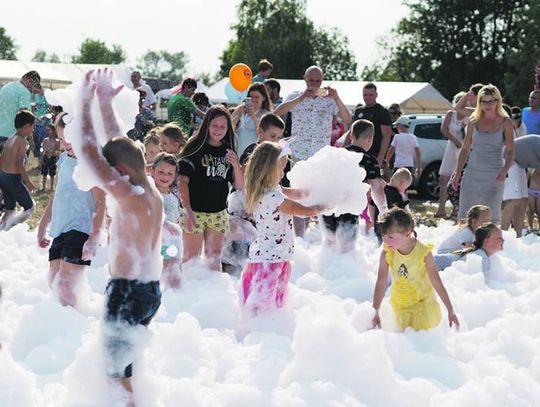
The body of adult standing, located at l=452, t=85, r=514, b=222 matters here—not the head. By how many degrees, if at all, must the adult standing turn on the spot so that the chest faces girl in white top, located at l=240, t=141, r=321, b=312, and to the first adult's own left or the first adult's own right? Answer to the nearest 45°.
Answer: approximately 45° to the first adult's own right

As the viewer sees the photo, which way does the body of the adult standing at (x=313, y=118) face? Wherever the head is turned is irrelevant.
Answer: toward the camera

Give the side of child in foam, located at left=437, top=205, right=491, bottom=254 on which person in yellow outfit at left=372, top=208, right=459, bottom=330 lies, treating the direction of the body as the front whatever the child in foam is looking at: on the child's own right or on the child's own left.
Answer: on the child's own right

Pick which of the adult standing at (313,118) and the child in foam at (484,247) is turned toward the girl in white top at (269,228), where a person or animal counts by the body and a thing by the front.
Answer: the adult standing

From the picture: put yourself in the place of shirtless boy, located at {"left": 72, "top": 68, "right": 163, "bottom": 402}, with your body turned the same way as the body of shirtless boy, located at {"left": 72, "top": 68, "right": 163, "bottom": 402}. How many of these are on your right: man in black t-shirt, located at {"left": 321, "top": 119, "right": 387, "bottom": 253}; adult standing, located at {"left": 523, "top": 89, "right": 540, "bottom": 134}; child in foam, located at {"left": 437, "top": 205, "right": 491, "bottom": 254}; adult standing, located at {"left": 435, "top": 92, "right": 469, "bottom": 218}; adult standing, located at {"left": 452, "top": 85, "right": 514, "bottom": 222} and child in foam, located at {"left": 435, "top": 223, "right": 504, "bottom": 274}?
6

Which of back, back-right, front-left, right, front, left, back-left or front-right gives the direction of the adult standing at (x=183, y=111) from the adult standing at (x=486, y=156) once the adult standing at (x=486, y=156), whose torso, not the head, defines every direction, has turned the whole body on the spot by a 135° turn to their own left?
back-left

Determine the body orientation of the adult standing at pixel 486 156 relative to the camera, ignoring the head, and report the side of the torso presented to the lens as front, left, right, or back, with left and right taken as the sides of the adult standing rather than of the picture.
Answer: front

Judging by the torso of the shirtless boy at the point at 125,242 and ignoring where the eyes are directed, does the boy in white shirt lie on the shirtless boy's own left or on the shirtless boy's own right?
on the shirtless boy's own right

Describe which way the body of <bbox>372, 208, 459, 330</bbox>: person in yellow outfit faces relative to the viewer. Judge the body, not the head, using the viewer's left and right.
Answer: facing the viewer and to the left of the viewer

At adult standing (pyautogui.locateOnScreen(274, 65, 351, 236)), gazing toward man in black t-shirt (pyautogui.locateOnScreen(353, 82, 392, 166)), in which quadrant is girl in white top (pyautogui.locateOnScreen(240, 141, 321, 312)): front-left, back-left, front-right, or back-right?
back-right

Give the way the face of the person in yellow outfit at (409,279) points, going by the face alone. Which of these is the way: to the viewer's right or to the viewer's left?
to the viewer's left

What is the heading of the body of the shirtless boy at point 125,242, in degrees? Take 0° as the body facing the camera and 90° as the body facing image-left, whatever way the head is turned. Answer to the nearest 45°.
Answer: approximately 135°

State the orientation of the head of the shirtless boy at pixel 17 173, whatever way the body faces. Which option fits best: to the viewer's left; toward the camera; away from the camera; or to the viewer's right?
to the viewer's right
